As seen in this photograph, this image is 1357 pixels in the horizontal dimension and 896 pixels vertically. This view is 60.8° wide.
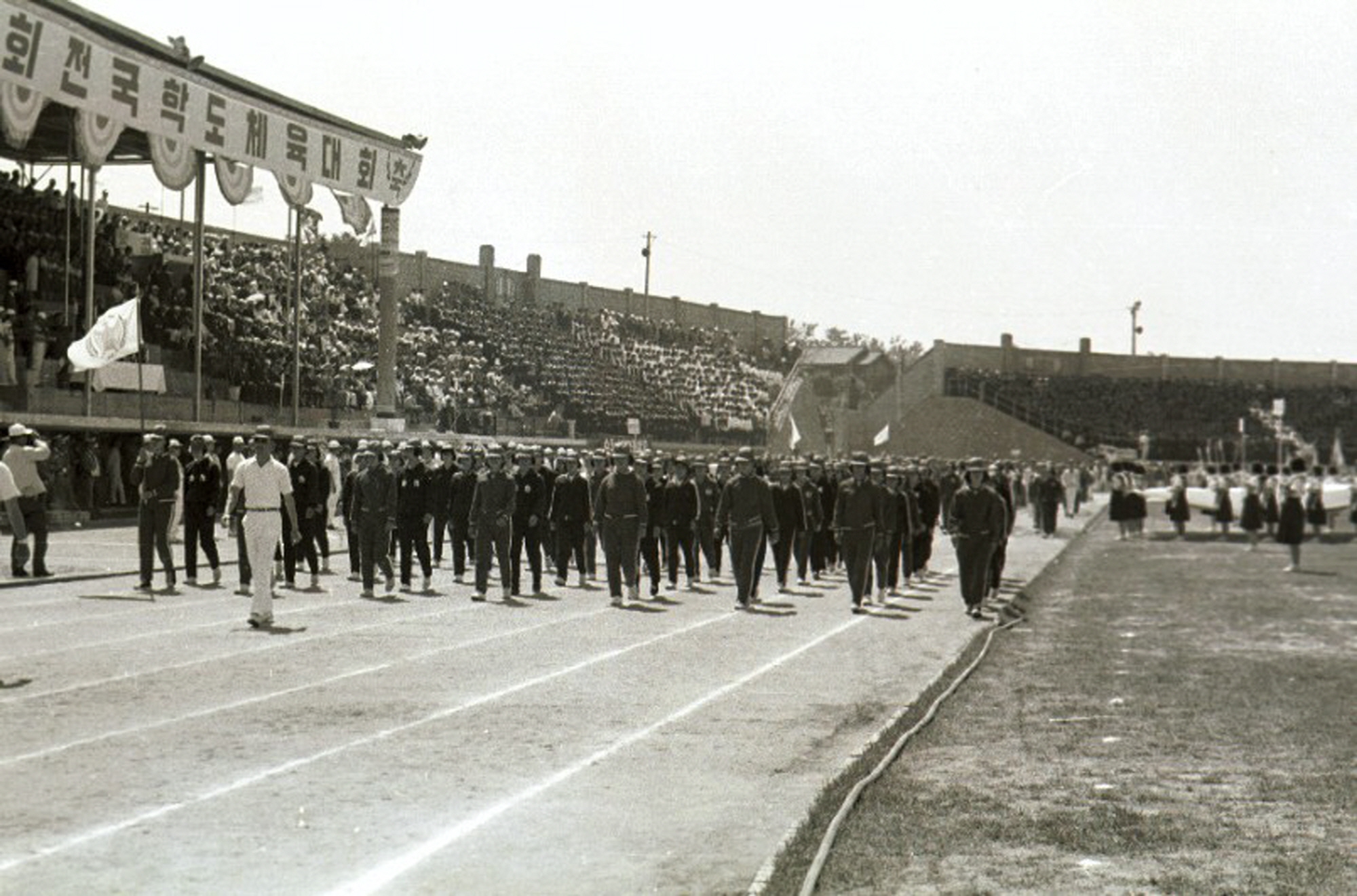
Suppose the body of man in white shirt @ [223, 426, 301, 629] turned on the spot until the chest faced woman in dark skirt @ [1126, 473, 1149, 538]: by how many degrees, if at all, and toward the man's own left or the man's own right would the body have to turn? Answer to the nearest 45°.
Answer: approximately 135° to the man's own left

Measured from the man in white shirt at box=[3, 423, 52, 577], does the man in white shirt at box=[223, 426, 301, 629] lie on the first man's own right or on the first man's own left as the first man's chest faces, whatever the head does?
on the first man's own right

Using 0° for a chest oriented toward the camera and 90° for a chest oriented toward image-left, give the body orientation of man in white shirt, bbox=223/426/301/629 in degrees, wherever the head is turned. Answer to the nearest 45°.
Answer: approximately 0°

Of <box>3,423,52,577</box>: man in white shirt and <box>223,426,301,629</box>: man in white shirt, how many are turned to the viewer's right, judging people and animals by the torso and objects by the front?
1

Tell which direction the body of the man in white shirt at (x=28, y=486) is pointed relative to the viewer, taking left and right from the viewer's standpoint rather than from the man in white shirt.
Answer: facing to the right of the viewer
